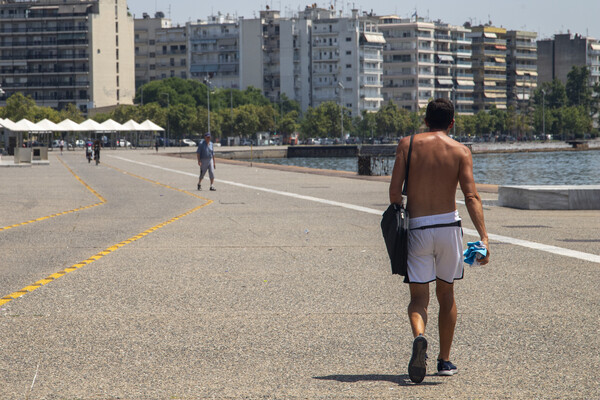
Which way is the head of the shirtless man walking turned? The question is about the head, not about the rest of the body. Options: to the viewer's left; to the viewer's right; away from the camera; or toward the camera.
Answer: away from the camera

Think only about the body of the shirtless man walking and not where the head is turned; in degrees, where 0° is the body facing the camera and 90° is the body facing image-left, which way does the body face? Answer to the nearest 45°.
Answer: approximately 180°

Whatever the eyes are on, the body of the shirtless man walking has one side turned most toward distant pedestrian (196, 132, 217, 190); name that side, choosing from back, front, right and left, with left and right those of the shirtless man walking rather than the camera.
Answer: front
